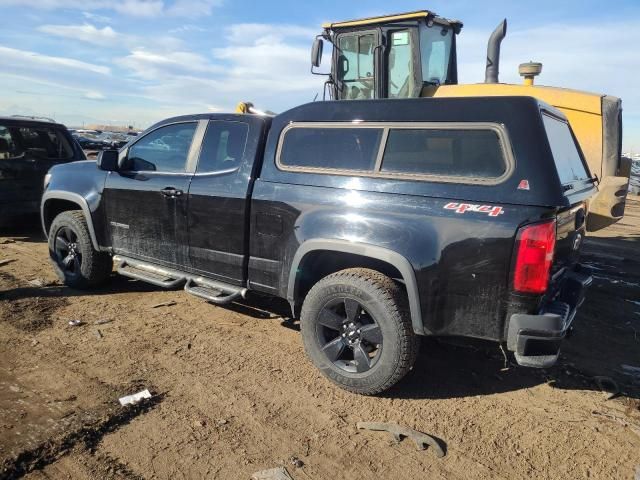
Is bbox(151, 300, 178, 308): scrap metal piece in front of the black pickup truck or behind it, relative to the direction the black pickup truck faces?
in front

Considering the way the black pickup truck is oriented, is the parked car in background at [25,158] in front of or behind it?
in front

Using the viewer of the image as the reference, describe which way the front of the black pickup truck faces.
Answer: facing away from the viewer and to the left of the viewer
